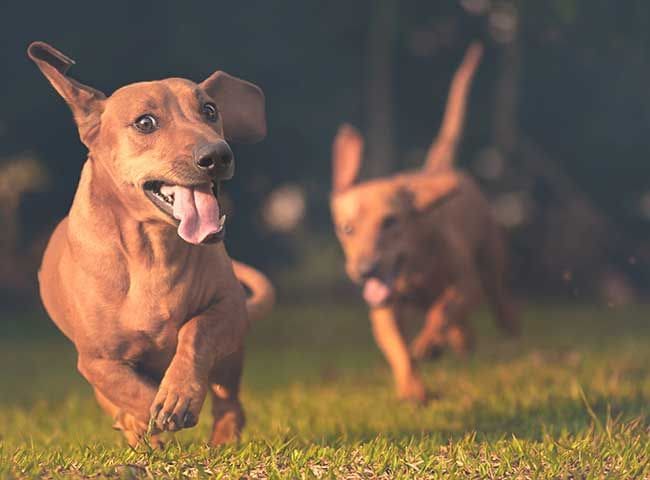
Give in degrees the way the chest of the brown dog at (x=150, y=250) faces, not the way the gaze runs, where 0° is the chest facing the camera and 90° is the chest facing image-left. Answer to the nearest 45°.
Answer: approximately 0°

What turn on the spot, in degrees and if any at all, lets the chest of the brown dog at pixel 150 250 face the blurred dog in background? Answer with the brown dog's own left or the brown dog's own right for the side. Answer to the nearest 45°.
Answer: approximately 135° to the brown dog's own left

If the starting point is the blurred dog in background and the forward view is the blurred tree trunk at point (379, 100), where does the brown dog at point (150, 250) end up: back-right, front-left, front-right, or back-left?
back-left

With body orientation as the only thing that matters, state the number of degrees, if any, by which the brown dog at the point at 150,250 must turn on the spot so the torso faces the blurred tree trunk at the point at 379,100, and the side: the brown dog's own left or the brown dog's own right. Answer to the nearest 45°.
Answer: approximately 180°

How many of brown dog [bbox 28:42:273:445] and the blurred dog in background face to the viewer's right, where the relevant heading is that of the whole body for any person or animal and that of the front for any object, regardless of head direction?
0

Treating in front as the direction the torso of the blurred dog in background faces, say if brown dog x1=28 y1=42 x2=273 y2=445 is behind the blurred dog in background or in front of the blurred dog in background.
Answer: in front

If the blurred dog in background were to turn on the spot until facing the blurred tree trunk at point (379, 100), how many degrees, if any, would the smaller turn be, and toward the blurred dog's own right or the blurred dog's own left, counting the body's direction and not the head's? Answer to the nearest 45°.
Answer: approximately 135° to the blurred dog's own right
